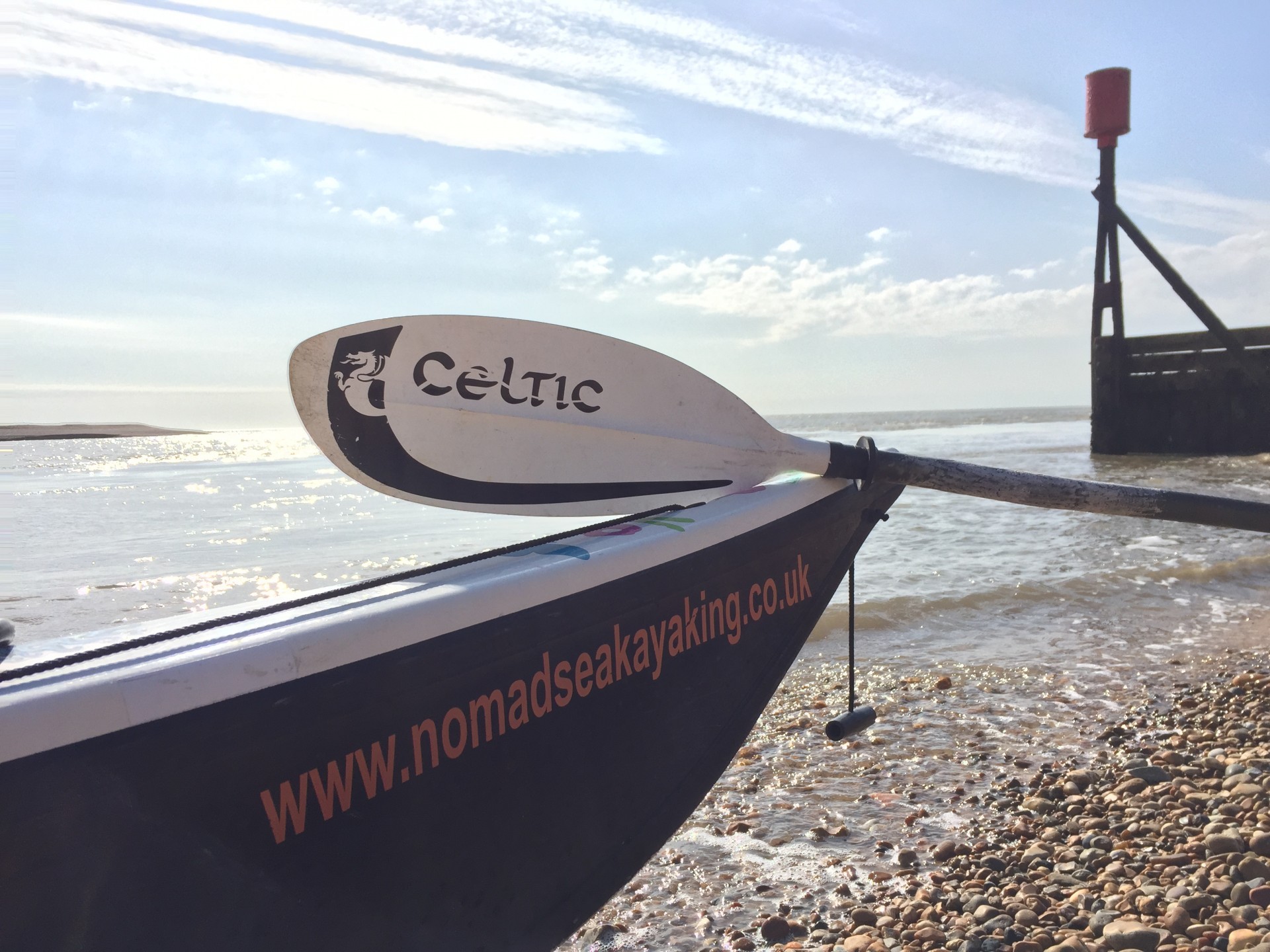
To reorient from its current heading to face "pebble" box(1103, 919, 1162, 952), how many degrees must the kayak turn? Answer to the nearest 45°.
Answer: approximately 45° to its right

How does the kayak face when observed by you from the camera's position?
facing away from the viewer and to the right of the viewer

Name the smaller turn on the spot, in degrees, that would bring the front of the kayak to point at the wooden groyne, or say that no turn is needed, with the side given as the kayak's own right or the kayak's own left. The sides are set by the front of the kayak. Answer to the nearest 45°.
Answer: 0° — it already faces it
